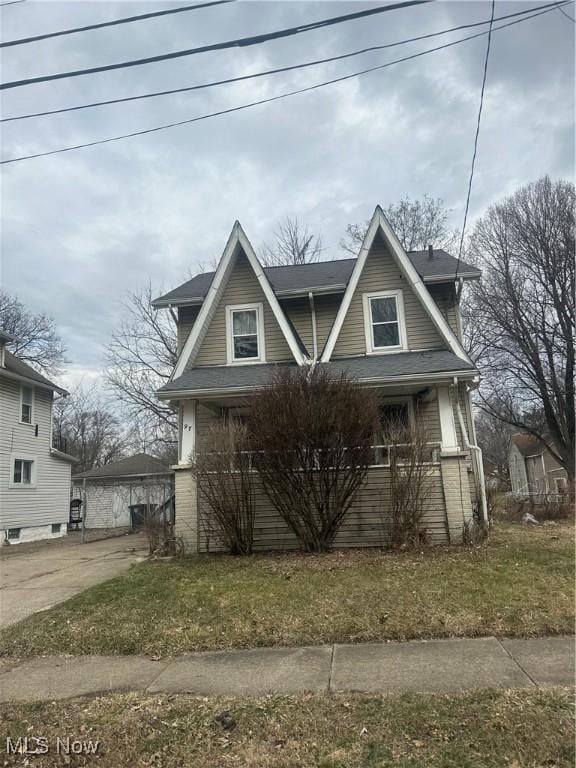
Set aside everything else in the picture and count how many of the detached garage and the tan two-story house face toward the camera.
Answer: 2

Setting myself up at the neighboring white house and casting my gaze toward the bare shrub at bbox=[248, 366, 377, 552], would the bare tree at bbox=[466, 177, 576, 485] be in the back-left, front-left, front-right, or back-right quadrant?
front-left

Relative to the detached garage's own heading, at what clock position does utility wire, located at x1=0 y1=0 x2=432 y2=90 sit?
The utility wire is roughly at 12 o'clock from the detached garage.

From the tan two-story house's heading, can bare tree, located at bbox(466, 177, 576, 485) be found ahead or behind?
behind

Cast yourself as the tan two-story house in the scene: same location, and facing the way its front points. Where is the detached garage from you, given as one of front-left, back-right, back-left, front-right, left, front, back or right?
back-right

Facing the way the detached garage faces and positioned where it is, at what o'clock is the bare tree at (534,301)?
The bare tree is roughly at 10 o'clock from the detached garage.

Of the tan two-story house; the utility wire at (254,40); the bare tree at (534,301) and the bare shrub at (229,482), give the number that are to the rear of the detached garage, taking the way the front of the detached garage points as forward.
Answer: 0

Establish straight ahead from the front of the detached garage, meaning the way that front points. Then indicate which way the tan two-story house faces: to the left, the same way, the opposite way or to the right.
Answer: the same way

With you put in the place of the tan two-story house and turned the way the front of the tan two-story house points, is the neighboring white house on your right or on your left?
on your right

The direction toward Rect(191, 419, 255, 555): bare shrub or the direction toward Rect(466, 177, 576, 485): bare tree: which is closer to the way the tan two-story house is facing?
the bare shrub

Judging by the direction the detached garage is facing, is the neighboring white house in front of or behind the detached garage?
in front

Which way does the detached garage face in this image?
toward the camera

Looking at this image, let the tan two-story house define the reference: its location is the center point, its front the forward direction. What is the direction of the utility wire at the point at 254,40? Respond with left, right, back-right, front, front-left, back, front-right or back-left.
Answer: front

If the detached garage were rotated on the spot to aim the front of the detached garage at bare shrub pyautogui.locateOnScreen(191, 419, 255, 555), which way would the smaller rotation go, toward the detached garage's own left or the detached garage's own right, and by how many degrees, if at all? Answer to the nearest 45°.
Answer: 0° — it already faces it

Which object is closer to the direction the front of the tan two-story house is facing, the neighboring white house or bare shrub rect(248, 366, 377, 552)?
the bare shrub

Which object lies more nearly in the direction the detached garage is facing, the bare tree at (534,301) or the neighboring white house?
the neighboring white house

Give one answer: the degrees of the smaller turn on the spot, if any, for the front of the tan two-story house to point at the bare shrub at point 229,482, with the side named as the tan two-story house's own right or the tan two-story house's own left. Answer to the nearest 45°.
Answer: approximately 45° to the tan two-story house's own right
